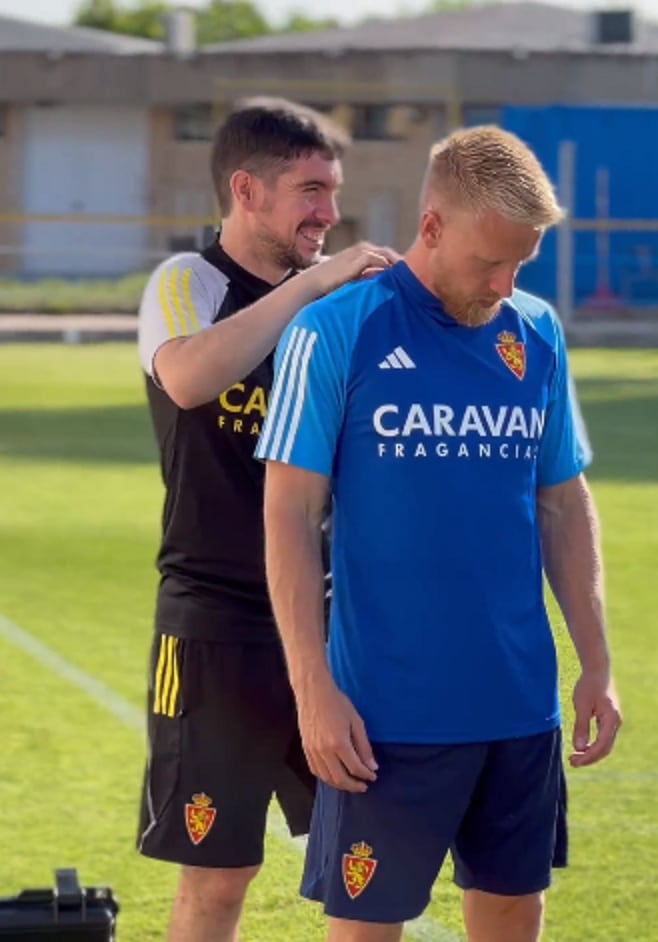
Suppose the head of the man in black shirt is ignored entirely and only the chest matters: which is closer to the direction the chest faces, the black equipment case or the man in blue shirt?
the man in blue shirt

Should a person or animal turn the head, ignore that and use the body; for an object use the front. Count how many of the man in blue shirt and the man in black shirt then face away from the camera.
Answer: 0

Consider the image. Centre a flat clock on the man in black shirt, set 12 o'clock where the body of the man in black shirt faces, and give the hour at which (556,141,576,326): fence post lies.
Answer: The fence post is roughly at 8 o'clock from the man in black shirt.

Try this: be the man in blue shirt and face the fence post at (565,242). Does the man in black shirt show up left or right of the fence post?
left

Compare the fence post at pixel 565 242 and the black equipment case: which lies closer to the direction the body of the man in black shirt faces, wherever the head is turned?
the black equipment case

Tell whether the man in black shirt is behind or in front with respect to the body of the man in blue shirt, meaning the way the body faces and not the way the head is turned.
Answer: behind

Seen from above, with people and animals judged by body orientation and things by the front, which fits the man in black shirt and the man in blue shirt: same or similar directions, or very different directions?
same or similar directions

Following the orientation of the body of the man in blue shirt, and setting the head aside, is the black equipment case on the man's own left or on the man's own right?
on the man's own right

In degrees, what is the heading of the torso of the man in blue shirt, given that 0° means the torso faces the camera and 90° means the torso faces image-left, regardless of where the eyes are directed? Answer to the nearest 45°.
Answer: approximately 315°

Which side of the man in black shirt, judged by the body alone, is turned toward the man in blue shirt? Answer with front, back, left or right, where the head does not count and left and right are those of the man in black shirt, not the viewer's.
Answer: front

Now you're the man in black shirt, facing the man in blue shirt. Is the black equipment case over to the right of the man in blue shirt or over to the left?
right

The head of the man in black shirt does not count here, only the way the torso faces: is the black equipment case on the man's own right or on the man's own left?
on the man's own right
